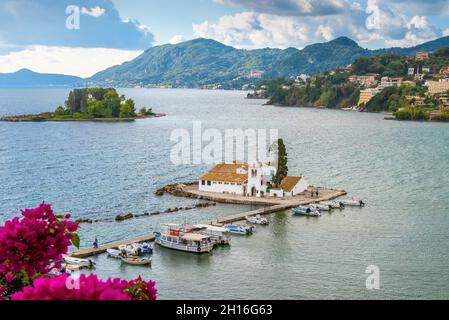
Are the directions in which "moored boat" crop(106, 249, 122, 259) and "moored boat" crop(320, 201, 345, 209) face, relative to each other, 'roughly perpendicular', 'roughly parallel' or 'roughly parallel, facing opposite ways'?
roughly parallel

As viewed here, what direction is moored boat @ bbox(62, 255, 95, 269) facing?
to the viewer's left

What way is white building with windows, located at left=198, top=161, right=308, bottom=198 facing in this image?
toward the camera

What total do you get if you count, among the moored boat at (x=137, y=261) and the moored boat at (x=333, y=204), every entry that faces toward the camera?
0

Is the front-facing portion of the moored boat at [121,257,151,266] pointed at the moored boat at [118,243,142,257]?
no

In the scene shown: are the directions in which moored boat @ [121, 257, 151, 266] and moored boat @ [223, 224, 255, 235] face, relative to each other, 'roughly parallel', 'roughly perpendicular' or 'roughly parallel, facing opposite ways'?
roughly parallel

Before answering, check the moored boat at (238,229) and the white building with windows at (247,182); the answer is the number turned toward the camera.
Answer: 1

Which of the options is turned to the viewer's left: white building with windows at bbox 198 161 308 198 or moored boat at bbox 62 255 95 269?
the moored boat

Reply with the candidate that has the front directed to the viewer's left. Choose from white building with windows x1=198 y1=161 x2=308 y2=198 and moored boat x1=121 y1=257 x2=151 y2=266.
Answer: the moored boat

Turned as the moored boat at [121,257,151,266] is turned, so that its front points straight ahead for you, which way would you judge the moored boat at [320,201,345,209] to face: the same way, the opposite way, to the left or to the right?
the same way

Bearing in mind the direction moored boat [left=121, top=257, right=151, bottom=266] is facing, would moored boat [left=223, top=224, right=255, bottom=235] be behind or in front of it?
behind

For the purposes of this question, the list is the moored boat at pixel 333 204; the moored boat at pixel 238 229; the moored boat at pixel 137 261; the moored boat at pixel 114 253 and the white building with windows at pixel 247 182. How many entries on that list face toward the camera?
1
